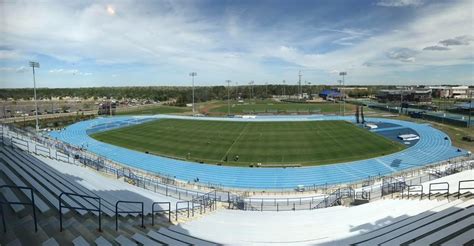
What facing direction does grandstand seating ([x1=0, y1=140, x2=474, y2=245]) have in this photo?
away from the camera
